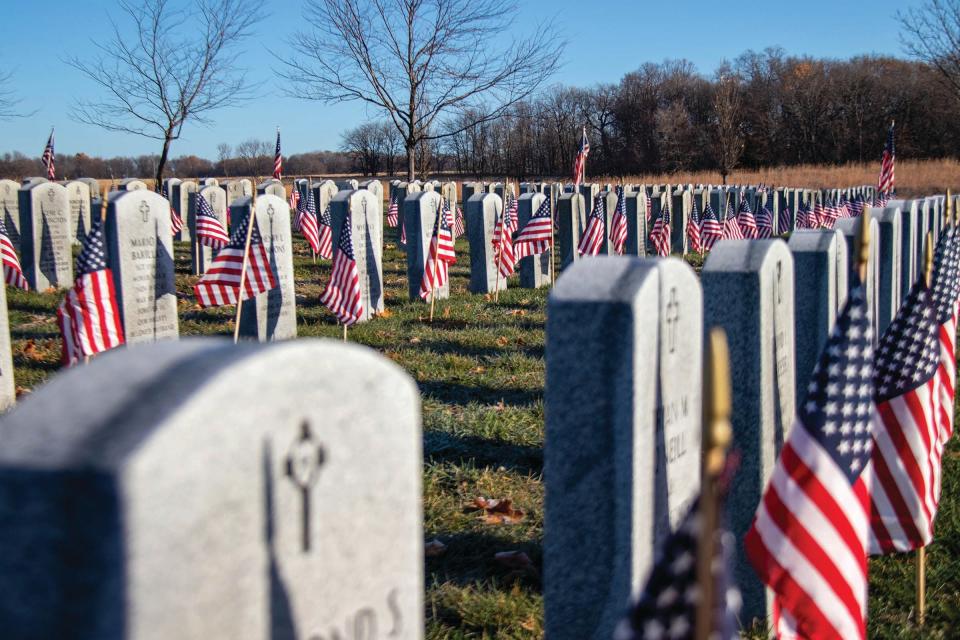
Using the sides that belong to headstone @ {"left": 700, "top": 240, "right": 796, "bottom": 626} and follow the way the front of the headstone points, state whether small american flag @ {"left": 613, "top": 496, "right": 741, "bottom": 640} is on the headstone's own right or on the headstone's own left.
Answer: on the headstone's own right

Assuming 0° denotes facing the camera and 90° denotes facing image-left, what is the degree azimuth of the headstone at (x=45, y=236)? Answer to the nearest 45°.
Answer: approximately 315°

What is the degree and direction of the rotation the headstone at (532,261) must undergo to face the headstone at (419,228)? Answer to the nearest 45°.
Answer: approximately 90° to its right

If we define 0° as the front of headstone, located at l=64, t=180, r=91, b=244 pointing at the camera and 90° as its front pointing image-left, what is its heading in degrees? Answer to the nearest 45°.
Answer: approximately 315°

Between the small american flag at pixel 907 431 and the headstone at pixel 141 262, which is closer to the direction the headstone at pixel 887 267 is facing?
the small american flag
